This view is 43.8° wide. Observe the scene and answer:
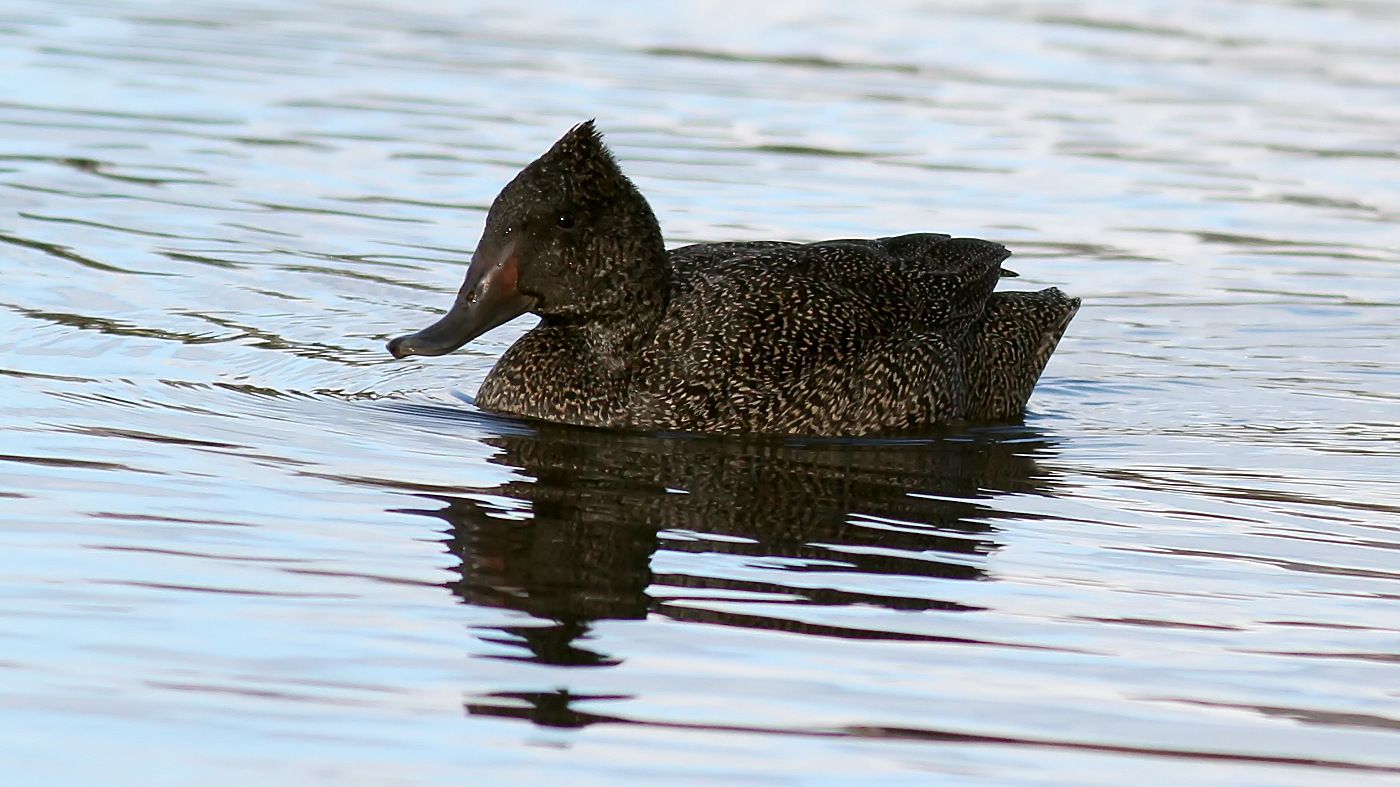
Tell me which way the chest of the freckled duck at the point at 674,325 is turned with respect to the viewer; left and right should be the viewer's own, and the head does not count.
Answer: facing to the left of the viewer
